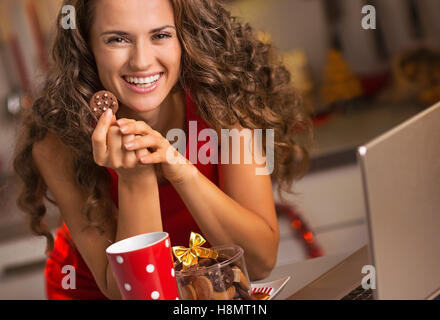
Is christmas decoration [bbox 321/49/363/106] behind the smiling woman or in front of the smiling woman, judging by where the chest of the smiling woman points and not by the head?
behind

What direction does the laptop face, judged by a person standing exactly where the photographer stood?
facing away from the viewer and to the left of the viewer

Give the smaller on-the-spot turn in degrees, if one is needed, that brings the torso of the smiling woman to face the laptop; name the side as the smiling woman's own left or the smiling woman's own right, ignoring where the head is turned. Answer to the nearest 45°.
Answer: approximately 45° to the smiling woman's own left

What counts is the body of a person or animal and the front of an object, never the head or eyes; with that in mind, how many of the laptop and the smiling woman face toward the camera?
1

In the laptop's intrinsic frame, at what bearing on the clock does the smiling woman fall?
The smiling woman is roughly at 12 o'clock from the laptop.
